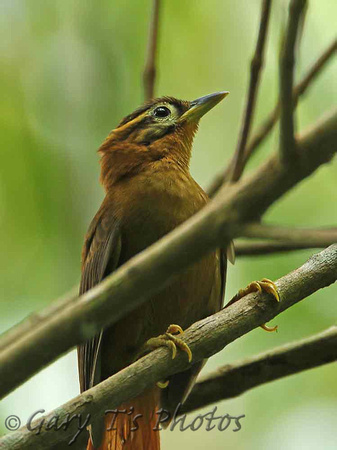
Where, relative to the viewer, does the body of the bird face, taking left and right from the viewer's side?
facing the viewer and to the right of the viewer
